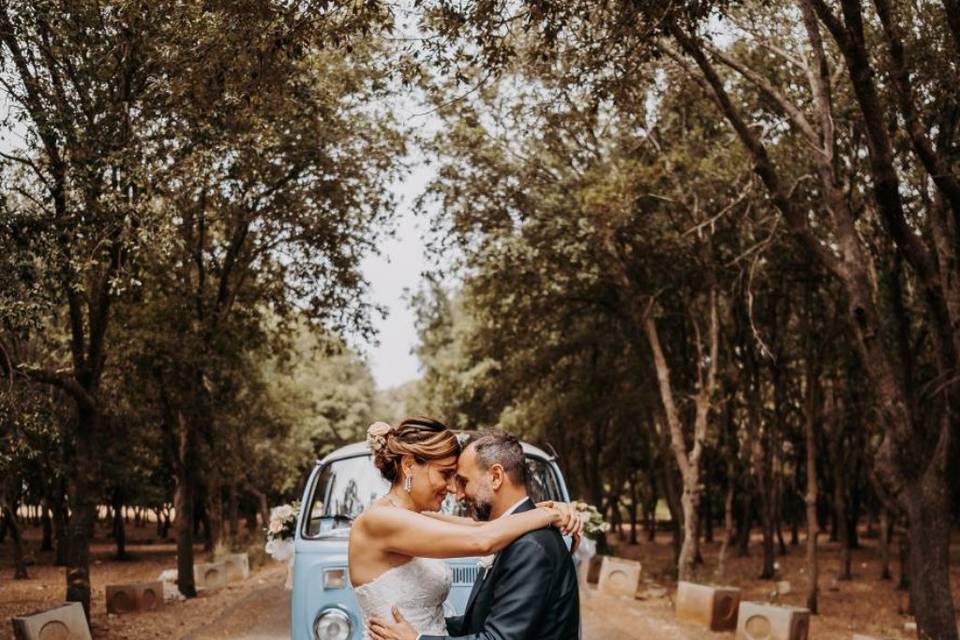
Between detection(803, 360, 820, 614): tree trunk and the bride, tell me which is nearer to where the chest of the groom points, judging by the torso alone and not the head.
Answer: the bride

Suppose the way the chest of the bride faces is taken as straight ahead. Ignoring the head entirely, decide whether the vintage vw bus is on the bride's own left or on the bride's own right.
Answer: on the bride's own left

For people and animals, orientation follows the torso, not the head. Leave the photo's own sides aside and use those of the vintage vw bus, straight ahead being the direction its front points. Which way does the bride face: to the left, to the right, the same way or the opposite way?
to the left

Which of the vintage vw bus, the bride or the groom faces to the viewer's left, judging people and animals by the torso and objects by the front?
the groom

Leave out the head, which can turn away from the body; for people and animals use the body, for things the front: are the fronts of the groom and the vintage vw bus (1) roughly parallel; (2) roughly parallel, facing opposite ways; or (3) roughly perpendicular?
roughly perpendicular

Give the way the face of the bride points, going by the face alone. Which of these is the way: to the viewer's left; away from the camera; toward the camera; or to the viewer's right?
to the viewer's right

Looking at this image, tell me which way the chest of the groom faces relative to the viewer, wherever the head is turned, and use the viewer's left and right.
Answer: facing to the left of the viewer

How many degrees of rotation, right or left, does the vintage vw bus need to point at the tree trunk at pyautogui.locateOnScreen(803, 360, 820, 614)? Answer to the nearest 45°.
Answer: approximately 135° to its left

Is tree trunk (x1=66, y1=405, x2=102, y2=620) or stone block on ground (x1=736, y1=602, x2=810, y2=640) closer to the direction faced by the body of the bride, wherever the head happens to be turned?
the stone block on ground

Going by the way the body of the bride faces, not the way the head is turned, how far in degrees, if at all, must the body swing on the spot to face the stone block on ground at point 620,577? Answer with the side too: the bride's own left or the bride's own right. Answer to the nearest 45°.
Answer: approximately 90° to the bride's own left

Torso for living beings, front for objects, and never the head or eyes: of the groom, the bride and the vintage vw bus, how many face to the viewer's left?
1

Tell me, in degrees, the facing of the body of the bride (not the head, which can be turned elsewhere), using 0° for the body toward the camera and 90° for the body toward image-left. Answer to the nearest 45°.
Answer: approximately 270°

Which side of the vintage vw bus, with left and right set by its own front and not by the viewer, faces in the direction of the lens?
front
